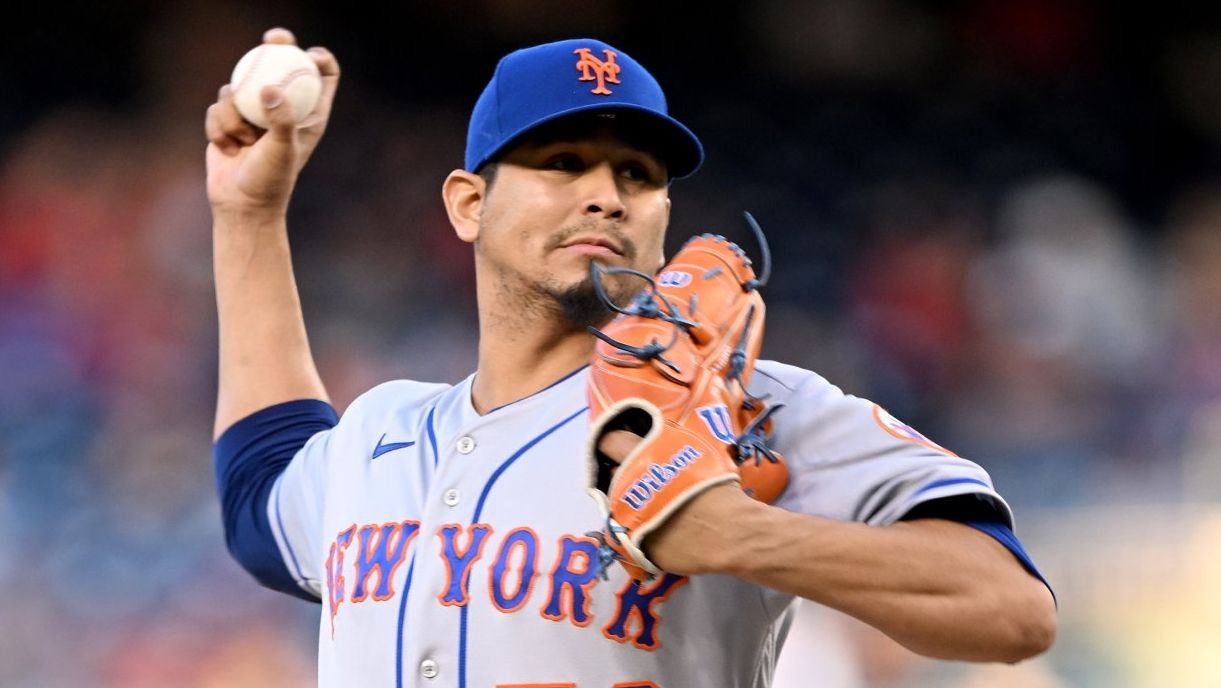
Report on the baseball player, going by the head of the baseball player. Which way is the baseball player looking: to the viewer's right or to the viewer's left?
to the viewer's right

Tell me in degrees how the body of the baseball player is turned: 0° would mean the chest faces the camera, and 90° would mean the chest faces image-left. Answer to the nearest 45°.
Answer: approximately 45°
